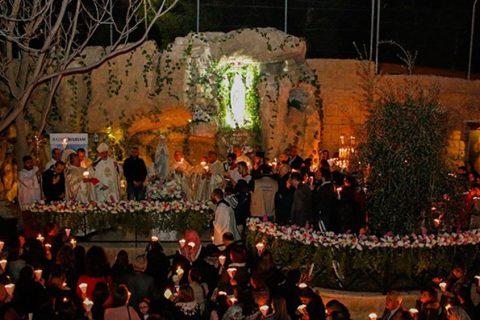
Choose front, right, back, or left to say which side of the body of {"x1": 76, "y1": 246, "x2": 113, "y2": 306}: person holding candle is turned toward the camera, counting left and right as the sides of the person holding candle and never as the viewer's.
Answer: back

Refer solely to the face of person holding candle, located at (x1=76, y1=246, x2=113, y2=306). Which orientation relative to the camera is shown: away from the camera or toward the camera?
away from the camera

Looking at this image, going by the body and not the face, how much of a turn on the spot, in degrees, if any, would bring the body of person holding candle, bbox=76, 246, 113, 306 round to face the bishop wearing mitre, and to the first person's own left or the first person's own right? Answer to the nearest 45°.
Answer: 0° — they already face them

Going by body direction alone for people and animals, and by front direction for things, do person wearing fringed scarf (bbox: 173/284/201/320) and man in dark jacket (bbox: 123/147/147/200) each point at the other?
yes

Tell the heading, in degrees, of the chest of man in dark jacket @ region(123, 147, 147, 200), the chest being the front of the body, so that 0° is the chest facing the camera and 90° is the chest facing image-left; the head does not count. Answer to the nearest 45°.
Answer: approximately 0°

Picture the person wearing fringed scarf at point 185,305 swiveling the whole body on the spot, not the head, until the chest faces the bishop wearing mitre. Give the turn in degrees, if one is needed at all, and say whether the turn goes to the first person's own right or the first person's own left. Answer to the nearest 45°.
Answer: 0° — they already face them

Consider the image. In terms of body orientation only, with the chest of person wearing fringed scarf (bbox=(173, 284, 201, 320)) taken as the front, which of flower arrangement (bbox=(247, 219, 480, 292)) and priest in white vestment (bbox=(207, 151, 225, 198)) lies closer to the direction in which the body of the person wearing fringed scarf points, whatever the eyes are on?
the priest in white vestment

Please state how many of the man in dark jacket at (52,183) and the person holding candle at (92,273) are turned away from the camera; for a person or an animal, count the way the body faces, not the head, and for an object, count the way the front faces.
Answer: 1

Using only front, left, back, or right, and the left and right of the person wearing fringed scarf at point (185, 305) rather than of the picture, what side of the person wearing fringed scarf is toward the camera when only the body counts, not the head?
back

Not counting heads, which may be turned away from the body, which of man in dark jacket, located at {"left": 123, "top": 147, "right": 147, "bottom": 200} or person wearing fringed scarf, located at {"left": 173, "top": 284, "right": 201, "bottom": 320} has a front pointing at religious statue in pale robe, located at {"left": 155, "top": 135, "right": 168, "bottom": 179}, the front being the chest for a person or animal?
the person wearing fringed scarf
